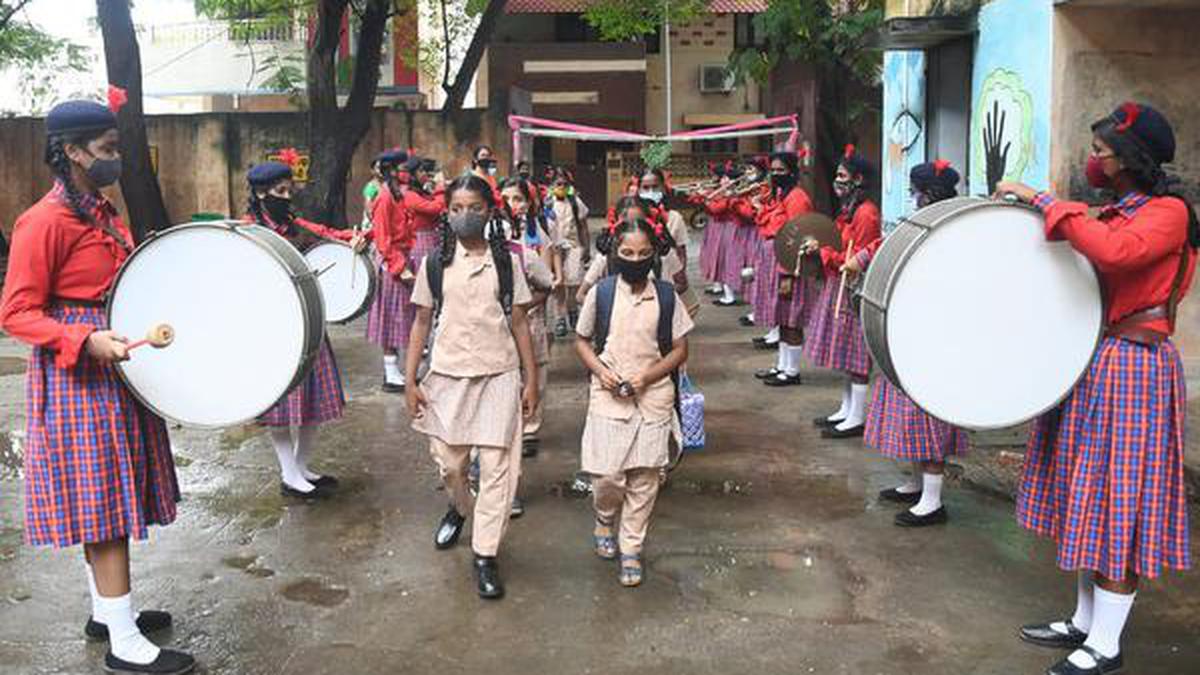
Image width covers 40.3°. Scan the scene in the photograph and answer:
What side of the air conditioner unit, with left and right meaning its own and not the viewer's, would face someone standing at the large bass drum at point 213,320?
front

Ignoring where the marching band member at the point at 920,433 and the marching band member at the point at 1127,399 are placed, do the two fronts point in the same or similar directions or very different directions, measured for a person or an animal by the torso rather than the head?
same or similar directions

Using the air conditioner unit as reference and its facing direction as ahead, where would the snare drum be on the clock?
The snare drum is roughly at 12 o'clock from the air conditioner unit.

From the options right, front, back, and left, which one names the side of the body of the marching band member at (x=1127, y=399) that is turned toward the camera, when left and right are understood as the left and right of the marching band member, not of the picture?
left

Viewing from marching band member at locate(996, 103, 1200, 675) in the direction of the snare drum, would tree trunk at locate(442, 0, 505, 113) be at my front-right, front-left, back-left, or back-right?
front-right

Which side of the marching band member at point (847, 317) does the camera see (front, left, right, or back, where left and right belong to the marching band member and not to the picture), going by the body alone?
left

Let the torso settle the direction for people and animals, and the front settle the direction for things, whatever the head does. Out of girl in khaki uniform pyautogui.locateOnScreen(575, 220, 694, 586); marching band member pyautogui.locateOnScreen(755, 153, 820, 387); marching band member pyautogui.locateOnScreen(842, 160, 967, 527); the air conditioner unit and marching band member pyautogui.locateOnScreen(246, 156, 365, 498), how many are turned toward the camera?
2

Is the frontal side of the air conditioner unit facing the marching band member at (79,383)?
yes

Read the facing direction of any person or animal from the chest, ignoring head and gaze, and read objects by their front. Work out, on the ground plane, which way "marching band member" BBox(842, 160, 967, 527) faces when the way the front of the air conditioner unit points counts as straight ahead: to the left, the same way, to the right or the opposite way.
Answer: to the right

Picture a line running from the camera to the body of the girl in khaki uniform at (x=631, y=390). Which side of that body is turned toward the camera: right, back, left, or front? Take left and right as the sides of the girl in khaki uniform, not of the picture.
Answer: front

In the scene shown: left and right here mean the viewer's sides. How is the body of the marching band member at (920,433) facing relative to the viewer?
facing to the left of the viewer

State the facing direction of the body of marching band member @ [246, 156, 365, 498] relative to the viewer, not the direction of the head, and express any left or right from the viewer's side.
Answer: facing to the right of the viewer

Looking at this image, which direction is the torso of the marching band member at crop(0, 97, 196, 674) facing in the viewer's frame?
to the viewer's right

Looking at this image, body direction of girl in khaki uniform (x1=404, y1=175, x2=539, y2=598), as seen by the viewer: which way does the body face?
toward the camera
